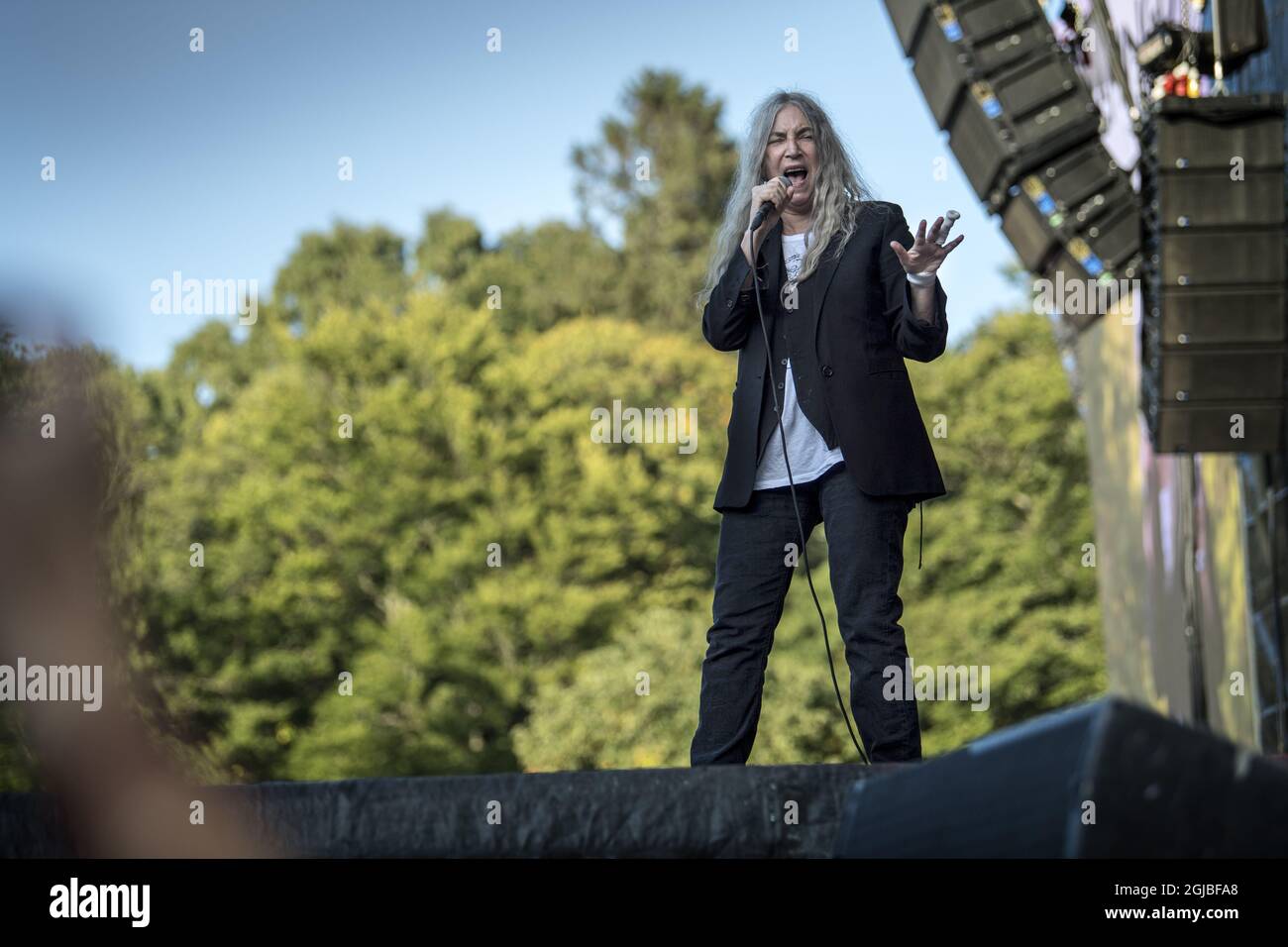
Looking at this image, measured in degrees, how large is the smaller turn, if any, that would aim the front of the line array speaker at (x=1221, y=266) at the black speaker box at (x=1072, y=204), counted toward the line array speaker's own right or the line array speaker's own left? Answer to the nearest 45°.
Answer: approximately 135° to the line array speaker's own right

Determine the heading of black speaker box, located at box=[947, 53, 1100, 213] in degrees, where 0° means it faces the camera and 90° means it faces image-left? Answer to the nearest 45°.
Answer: approximately 45°

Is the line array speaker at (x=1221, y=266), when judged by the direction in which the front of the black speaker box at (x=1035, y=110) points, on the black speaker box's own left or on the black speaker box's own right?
on the black speaker box's own left

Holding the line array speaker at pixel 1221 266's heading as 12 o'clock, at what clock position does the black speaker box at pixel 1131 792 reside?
The black speaker box is roughly at 12 o'clock from the line array speaker.

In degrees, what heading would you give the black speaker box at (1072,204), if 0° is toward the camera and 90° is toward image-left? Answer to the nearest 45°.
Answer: approximately 45°

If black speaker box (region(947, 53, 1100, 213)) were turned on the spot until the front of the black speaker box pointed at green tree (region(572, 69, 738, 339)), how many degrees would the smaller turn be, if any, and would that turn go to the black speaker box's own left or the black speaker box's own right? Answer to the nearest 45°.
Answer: approximately 135° to the black speaker box's own right

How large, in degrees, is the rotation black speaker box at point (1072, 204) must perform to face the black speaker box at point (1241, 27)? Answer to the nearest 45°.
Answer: approximately 90° to its left

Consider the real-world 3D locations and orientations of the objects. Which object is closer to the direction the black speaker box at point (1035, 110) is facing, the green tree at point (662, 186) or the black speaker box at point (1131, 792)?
the black speaker box
